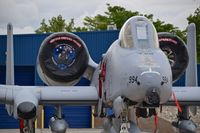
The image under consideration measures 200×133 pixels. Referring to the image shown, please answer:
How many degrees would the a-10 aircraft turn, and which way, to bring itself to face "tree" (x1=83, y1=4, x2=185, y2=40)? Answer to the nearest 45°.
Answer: approximately 180°

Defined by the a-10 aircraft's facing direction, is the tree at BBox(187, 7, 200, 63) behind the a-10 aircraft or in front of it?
behind

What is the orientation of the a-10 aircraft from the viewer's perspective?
toward the camera

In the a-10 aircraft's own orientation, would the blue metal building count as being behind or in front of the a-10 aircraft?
behind
